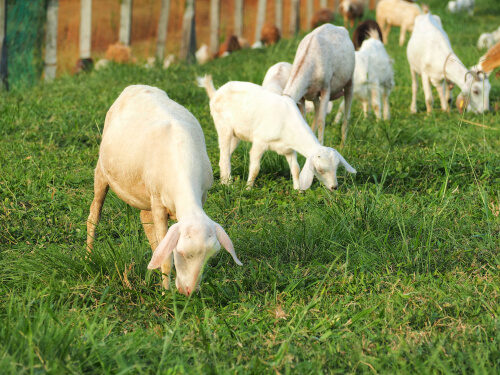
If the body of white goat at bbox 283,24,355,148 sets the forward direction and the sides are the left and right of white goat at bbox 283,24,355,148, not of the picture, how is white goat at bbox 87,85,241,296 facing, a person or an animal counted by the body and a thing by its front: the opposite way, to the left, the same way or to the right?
to the left

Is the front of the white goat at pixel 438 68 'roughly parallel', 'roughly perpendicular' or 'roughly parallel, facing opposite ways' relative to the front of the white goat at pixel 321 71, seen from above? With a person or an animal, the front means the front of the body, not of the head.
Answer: roughly perpendicular

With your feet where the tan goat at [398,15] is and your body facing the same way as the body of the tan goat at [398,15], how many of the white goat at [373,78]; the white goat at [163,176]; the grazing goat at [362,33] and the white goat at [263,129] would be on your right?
4

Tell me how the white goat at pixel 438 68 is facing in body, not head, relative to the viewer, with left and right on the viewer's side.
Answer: facing the viewer and to the right of the viewer

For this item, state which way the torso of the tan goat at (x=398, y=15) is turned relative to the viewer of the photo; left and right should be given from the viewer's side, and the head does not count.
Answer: facing to the right of the viewer

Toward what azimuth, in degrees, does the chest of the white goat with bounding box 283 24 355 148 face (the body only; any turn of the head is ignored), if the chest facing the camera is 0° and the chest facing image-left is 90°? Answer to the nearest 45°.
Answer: approximately 45°

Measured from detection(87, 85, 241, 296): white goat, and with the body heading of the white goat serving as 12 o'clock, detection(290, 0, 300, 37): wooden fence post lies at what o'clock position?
The wooden fence post is roughly at 8 o'clock from the white goat.

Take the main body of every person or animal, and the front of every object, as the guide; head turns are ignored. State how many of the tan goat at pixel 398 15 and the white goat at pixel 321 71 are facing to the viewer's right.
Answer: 1

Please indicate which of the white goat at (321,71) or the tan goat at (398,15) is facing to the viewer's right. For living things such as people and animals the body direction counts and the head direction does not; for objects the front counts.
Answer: the tan goat at (398,15)

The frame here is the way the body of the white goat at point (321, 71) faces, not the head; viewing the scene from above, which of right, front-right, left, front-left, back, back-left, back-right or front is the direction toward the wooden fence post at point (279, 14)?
back-right

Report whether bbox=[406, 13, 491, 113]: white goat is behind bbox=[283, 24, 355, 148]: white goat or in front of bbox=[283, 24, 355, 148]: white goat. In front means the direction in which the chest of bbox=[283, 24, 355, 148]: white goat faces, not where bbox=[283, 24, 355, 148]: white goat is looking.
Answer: behind
